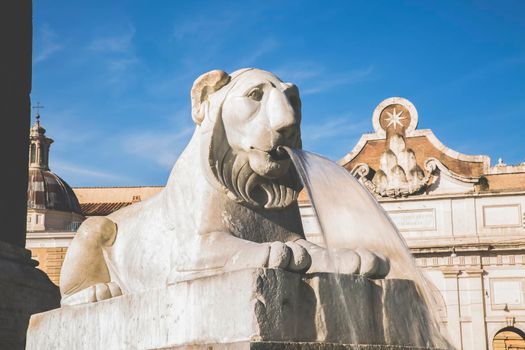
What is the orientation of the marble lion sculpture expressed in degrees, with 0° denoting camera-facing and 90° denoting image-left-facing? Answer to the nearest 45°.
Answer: approximately 315°

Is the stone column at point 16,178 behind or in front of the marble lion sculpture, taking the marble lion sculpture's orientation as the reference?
behind
